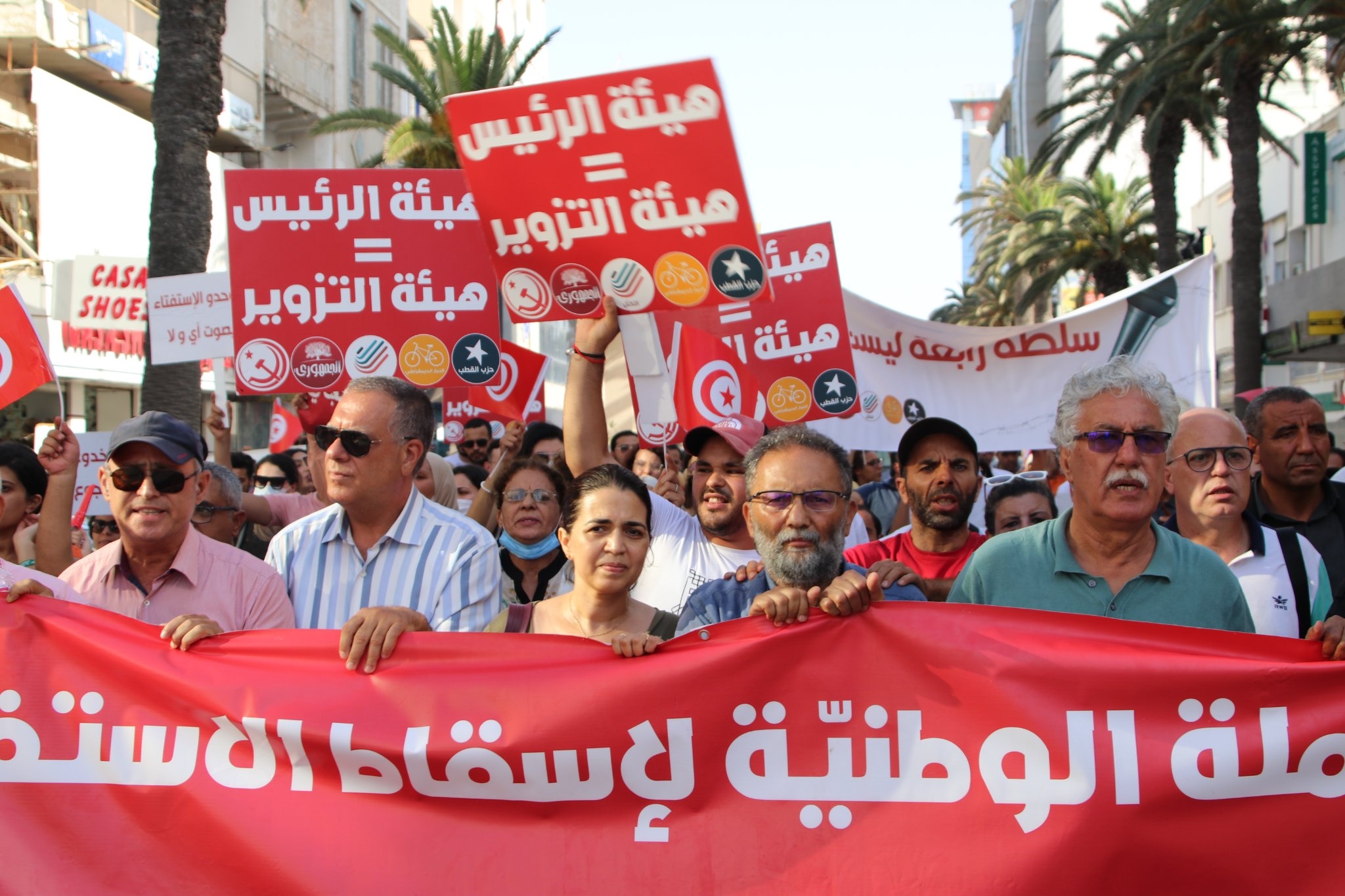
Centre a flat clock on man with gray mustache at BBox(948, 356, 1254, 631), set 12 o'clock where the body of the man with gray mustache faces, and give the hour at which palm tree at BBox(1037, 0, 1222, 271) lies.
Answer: The palm tree is roughly at 6 o'clock from the man with gray mustache.

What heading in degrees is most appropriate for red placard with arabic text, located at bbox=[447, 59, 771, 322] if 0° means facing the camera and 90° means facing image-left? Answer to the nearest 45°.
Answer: approximately 0°

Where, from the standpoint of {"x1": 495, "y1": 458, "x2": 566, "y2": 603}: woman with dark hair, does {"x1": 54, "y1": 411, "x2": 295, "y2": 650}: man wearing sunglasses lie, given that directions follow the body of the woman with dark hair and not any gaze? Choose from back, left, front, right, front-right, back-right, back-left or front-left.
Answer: front-right

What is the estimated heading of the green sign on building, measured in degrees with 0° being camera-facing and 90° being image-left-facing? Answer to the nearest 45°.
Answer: approximately 0°

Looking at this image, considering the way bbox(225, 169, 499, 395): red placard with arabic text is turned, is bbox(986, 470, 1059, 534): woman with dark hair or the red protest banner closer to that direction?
the red protest banner

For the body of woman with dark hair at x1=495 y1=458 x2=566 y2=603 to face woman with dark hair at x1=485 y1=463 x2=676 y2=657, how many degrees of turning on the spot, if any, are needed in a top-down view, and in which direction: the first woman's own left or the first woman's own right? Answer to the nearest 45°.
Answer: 0° — they already face them

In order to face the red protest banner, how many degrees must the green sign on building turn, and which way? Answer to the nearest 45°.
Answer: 0° — it already faces it

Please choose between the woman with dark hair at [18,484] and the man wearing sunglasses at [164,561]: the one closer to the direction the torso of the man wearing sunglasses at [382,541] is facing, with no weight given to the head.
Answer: the man wearing sunglasses

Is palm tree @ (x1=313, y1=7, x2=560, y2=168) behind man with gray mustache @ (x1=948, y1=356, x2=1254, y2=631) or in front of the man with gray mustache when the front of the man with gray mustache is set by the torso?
behind

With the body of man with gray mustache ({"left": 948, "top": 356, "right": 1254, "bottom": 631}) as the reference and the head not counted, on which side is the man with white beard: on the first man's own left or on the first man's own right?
on the first man's own right

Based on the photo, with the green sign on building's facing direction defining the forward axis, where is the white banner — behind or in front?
in front
